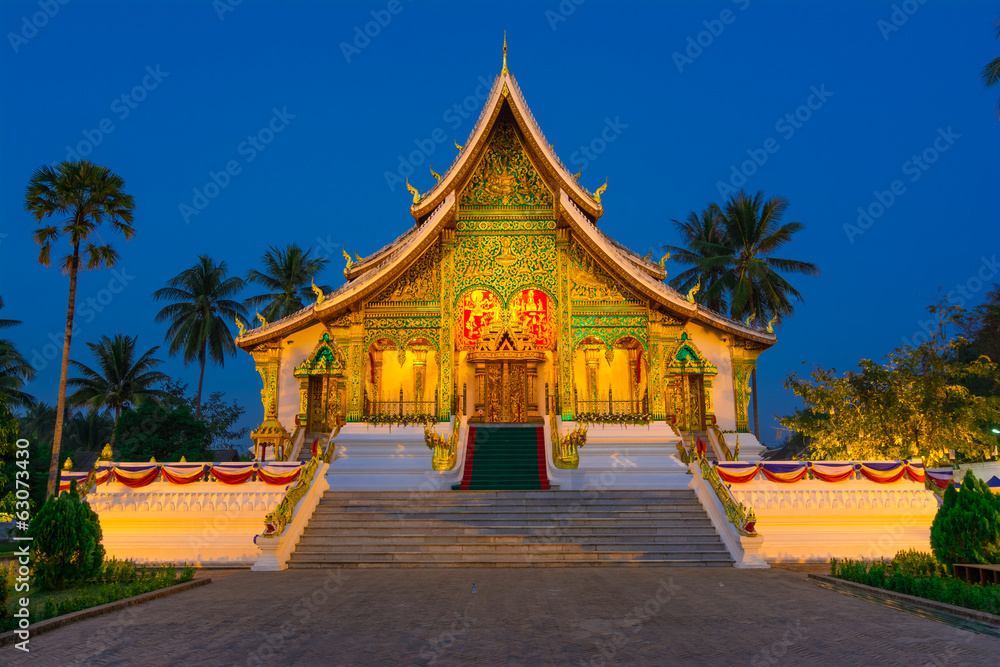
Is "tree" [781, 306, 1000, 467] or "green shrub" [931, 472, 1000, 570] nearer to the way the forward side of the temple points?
the green shrub

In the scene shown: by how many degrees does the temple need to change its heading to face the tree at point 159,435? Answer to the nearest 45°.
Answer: approximately 135° to its right

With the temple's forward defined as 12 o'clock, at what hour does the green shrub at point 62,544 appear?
The green shrub is roughly at 1 o'clock from the temple.

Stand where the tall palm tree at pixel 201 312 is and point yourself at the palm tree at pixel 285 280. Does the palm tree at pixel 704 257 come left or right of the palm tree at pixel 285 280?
right

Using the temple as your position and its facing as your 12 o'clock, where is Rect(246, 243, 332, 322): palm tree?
The palm tree is roughly at 5 o'clock from the temple.

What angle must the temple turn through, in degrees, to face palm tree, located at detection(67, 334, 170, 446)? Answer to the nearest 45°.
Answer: approximately 135° to its right

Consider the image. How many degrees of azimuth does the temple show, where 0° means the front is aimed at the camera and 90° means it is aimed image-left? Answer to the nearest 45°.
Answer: approximately 0°

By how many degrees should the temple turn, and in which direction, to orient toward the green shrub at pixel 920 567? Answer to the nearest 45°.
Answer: approximately 45° to its left

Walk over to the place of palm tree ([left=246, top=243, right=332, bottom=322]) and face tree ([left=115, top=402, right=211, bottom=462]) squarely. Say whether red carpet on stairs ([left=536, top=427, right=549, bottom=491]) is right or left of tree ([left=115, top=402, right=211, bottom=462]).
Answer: left

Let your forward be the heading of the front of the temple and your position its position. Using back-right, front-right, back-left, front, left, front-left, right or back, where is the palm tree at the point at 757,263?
back-left

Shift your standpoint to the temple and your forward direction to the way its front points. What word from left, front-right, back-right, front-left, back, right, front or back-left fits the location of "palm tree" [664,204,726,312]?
back-left

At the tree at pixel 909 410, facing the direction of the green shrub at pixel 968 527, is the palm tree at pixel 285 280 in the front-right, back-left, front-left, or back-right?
back-right

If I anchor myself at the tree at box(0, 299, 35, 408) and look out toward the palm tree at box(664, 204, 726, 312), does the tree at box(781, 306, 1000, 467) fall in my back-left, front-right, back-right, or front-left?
front-right
